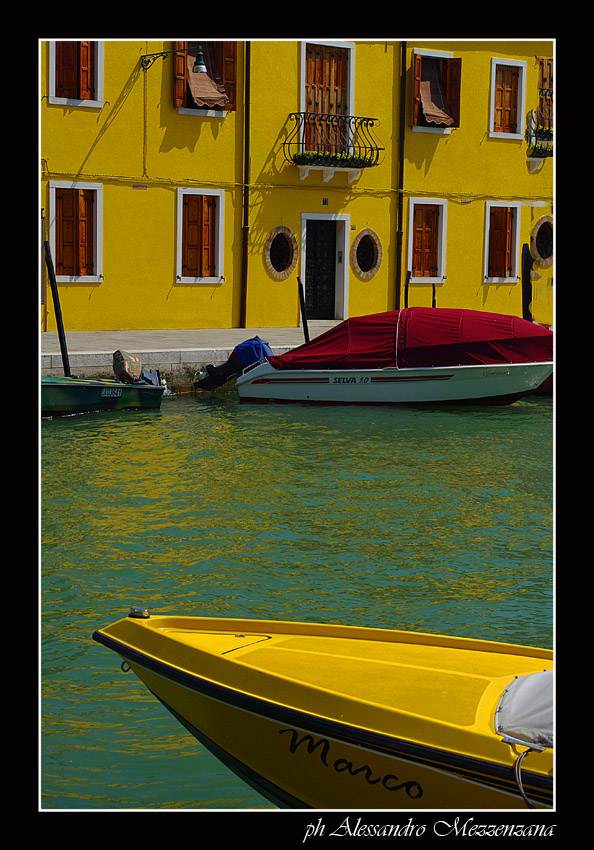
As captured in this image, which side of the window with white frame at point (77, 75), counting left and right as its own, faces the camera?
front

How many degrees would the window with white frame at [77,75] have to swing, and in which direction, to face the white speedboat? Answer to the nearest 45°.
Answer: approximately 45° to its left

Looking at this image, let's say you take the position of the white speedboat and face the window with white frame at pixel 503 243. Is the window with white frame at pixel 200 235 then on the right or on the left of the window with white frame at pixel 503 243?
left

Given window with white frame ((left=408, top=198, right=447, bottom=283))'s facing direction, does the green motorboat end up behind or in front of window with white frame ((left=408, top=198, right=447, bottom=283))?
in front

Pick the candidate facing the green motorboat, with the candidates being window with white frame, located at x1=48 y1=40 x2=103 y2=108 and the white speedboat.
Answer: the window with white frame

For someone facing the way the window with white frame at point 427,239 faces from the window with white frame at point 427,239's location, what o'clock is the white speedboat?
The white speedboat is roughly at 12 o'clock from the window with white frame.

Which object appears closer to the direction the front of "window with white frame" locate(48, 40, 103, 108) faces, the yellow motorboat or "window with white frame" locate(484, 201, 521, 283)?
the yellow motorboat

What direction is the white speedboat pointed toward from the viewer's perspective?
to the viewer's right

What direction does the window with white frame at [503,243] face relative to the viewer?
toward the camera

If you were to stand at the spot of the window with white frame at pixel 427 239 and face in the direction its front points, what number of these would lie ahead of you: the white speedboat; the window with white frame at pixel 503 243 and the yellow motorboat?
2

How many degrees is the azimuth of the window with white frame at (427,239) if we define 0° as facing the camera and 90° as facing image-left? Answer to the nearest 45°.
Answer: approximately 0°

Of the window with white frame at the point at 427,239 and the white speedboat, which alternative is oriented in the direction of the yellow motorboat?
the window with white frame

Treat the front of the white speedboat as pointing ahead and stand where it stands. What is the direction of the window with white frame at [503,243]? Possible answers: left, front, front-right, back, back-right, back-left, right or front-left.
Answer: left

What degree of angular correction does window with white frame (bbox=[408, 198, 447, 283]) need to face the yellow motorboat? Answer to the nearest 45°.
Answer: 0° — it already faces it

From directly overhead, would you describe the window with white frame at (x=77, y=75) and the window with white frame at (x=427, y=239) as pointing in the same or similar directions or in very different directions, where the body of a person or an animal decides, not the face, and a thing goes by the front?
same or similar directions

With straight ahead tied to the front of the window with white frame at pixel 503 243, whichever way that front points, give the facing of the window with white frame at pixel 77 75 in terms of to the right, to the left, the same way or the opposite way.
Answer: the same way

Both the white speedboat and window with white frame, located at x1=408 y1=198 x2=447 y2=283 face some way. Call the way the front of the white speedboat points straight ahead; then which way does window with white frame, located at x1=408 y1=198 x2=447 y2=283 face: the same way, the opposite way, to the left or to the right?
to the right

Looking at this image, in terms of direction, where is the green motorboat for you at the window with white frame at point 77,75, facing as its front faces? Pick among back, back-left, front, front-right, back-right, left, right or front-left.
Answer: front

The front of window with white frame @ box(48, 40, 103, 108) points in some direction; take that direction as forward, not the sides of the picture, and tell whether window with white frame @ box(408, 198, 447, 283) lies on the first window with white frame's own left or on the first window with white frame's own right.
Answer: on the first window with white frame's own left

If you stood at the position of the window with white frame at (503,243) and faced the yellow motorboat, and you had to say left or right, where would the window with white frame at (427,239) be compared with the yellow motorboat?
right
